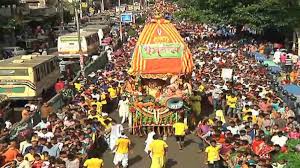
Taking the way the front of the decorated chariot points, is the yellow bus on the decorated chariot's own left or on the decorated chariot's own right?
on the decorated chariot's own right

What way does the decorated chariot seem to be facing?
toward the camera

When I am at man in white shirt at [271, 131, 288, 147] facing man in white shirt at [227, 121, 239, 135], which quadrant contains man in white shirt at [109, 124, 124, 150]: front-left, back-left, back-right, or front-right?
front-left
